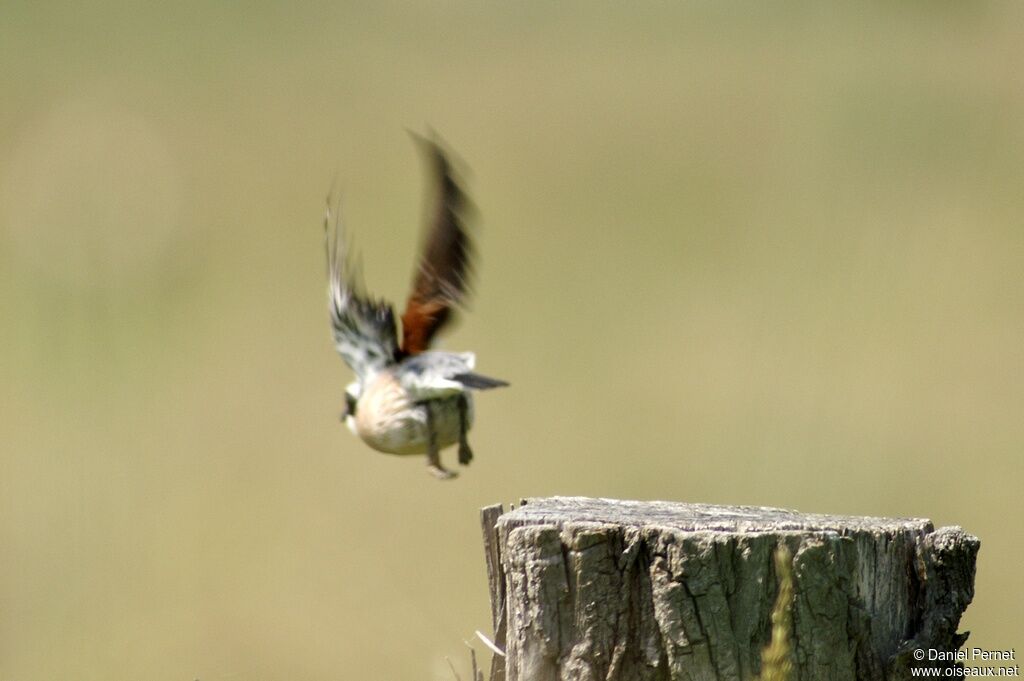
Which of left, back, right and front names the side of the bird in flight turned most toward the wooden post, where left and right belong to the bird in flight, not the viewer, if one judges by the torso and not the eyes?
back

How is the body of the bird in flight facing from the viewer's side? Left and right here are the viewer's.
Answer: facing away from the viewer and to the left of the viewer
